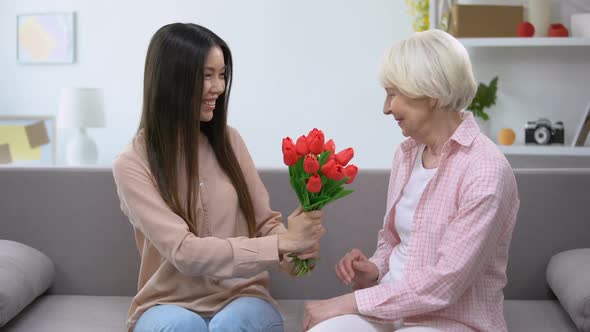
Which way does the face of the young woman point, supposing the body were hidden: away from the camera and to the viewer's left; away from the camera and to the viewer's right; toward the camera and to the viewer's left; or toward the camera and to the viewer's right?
toward the camera and to the viewer's right

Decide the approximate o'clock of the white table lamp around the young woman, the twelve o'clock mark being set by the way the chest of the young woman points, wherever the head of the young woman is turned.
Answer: The white table lamp is roughly at 7 o'clock from the young woman.

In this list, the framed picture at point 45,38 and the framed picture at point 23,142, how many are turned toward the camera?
2

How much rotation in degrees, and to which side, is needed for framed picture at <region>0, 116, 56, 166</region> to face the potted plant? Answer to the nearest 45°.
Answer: approximately 45° to its left

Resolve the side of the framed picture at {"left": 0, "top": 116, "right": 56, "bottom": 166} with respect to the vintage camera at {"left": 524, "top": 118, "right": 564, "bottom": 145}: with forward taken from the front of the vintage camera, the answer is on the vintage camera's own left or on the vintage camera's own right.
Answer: on the vintage camera's own right

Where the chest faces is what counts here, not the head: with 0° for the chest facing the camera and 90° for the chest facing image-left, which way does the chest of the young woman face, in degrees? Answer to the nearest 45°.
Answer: approximately 315°

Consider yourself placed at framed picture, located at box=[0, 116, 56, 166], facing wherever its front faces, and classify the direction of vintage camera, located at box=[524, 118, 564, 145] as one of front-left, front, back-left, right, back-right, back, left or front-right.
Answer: front-left

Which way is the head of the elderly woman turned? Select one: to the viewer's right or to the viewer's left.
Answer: to the viewer's left

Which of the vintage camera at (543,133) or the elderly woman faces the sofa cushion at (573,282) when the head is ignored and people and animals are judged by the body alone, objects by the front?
the vintage camera

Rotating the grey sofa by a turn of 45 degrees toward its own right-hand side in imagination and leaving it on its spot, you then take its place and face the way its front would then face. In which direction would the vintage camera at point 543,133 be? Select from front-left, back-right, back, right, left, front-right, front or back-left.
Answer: back

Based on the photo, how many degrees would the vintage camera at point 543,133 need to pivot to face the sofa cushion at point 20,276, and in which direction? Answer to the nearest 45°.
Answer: approximately 45° to its right

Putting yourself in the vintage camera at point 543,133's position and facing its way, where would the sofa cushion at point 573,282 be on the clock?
The sofa cushion is roughly at 12 o'clock from the vintage camera.
